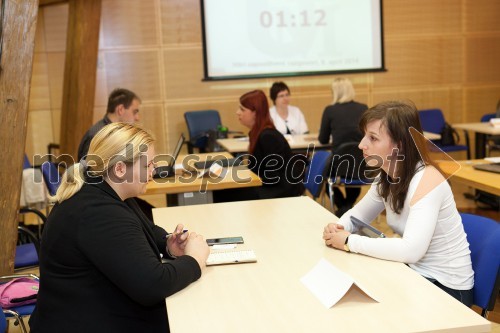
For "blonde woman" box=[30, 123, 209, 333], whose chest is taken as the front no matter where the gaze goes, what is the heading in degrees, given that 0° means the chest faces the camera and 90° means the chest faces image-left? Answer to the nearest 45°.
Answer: approximately 270°

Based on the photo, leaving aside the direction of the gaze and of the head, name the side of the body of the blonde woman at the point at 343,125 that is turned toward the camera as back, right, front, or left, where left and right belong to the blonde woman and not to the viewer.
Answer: back

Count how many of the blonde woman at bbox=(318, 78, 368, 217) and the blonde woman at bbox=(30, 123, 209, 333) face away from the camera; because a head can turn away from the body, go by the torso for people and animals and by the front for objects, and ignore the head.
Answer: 1

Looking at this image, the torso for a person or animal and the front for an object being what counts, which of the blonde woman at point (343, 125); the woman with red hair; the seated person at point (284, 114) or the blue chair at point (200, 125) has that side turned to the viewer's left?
the woman with red hair

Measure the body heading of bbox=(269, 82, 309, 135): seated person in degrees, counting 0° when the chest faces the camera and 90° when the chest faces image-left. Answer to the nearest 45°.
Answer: approximately 315°

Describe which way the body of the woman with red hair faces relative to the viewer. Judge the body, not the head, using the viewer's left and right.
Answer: facing to the left of the viewer

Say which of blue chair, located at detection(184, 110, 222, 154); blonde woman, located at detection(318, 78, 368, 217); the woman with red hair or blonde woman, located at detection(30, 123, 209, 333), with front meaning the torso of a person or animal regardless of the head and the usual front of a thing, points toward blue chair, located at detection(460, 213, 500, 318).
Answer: blonde woman, located at detection(30, 123, 209, 333)
